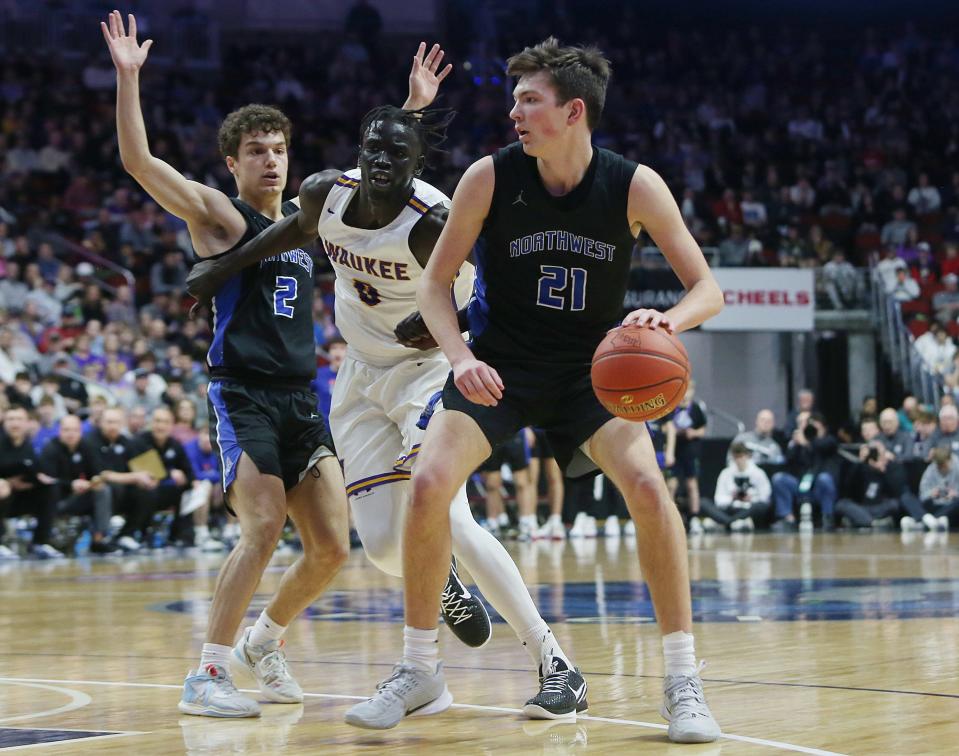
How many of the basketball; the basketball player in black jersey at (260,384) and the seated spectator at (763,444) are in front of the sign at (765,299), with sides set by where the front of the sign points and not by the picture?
3

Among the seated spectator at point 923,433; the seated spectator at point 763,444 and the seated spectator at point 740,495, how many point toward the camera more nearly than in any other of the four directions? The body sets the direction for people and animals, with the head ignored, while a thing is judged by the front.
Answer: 3

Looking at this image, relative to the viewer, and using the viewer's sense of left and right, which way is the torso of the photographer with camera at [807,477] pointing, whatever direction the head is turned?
facing the viewer

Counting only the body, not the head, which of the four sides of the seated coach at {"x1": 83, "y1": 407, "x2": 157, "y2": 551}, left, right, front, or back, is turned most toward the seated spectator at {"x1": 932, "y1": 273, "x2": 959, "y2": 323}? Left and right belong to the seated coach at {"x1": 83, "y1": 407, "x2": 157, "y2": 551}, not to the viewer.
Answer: left

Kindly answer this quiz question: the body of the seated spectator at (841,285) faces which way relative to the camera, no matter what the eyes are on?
toward the camera

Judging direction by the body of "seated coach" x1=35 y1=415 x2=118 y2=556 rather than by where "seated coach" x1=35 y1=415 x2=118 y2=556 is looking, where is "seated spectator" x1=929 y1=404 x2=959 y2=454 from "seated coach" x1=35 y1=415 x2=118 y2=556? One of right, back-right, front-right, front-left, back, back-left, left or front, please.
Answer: front-left

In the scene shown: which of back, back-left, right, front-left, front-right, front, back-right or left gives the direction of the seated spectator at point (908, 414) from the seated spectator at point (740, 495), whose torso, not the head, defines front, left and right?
back-left

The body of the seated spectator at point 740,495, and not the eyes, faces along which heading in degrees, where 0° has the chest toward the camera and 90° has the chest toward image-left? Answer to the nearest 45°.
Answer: approximately 0°

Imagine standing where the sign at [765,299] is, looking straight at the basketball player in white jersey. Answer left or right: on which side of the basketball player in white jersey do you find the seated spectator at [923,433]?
left

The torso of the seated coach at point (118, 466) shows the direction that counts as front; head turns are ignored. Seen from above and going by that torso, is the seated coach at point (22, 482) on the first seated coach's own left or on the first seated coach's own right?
on the first seated coach's own right

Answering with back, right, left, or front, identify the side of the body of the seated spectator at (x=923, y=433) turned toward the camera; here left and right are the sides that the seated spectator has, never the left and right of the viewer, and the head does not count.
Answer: front

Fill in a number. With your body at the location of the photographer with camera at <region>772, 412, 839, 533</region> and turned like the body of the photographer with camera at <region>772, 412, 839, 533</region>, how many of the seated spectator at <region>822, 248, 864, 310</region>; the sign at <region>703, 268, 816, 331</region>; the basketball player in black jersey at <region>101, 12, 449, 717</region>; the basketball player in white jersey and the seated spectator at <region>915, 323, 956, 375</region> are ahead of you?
2
